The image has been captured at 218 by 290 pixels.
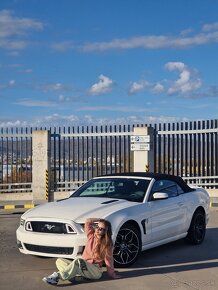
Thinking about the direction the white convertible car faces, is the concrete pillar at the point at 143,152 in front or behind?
behind

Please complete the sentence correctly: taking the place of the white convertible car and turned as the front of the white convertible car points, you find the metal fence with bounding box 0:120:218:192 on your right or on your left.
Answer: on your right

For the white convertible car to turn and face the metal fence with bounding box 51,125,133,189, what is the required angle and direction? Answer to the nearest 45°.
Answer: approximately 135° to its right

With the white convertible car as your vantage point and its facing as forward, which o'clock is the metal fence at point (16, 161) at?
The metal fence is roughly at 4 o'clock from the white convertible car.

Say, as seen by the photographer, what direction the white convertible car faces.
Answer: facing the viewer and to the left of the viewer

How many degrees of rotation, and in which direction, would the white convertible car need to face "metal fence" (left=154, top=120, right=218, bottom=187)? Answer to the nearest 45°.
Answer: approximately 135° to its right

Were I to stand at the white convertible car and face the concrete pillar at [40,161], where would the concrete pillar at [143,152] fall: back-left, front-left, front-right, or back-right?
front-right

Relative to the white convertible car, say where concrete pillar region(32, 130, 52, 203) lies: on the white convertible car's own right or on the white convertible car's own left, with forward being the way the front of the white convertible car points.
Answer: on the white convertible car's own right
